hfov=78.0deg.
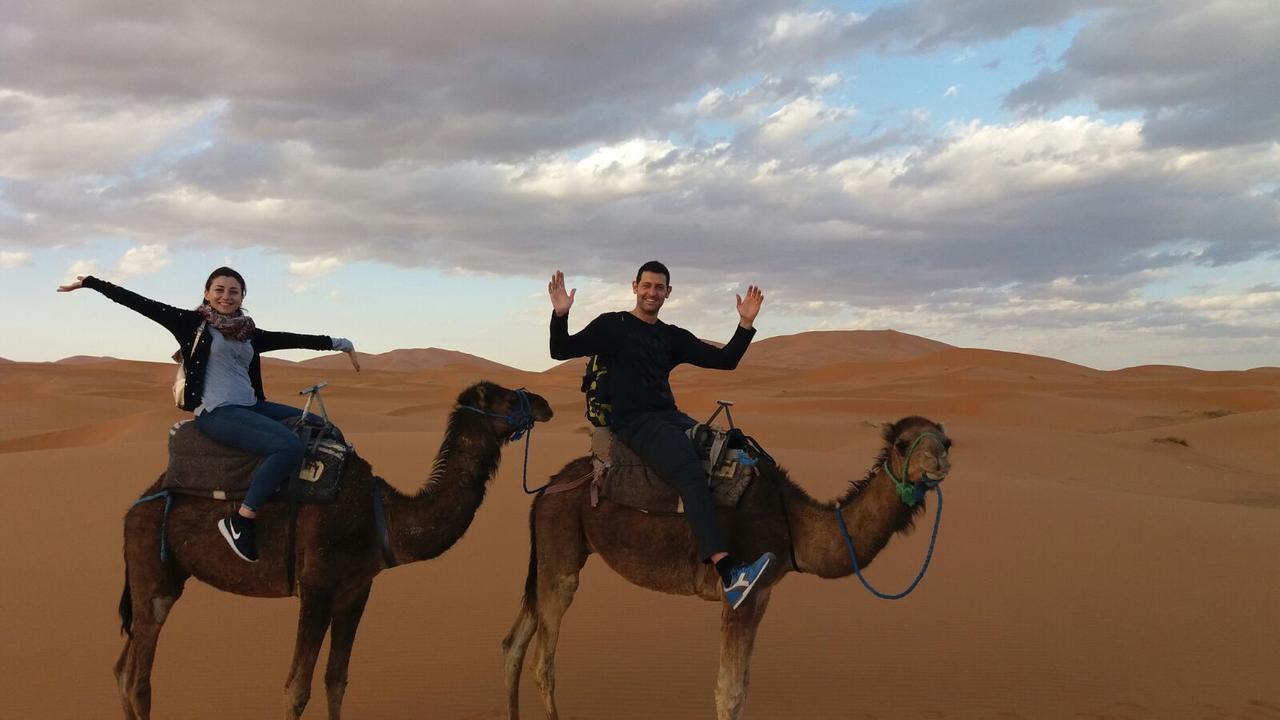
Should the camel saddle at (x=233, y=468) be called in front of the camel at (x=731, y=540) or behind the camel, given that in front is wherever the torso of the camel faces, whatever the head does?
behind

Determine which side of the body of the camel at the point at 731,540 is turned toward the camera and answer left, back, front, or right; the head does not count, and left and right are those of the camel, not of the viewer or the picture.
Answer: right

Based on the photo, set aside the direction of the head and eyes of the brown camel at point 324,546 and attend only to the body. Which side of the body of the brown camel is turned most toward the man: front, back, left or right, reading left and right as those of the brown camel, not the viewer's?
front

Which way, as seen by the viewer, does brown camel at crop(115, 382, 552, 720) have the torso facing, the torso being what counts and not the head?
to the viewer's right

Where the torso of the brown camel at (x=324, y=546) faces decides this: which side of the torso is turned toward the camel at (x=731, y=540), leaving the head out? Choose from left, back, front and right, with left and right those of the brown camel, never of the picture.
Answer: front

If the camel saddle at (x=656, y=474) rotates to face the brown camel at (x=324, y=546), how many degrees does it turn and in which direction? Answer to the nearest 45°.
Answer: approximately 180°

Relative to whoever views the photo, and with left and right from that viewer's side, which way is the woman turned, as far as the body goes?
facing the viewer and to the right of the viewer

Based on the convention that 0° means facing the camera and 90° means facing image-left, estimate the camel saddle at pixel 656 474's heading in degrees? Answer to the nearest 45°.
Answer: approximately 270°

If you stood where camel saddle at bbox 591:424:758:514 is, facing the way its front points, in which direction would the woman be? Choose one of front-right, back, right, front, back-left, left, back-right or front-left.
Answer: back
